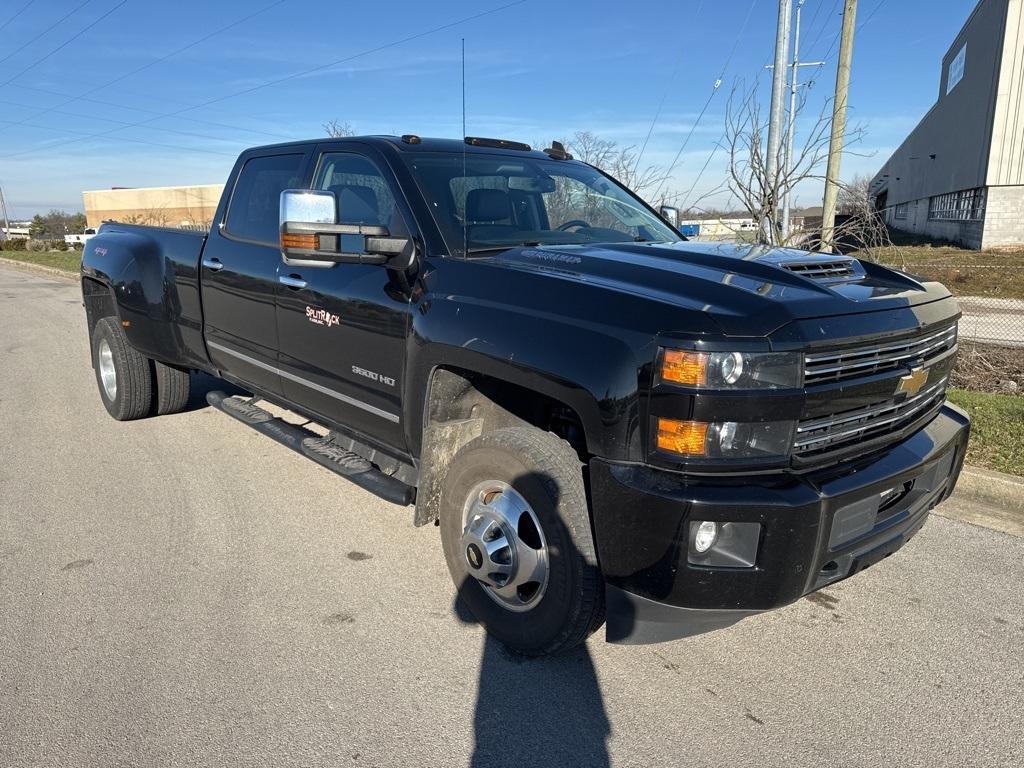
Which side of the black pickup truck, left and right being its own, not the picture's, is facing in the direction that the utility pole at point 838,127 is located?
left

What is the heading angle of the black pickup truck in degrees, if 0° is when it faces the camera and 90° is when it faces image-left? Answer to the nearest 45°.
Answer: approximately 315°

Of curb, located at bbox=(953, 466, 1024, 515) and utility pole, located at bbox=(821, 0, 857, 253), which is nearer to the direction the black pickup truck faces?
the curb

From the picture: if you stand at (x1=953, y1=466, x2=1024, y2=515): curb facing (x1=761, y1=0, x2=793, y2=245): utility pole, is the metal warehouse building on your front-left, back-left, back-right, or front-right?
front-right

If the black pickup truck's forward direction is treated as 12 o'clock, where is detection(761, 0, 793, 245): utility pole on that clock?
The utility pole is roughly at 8 o'clock from the black pickup truck.

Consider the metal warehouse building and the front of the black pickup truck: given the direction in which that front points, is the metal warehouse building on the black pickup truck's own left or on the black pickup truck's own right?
on the black pickup truck's own left
